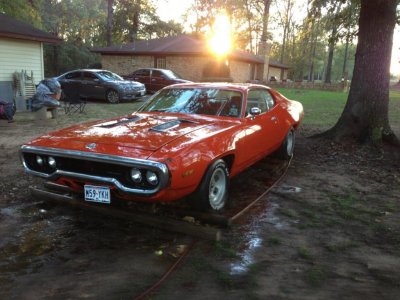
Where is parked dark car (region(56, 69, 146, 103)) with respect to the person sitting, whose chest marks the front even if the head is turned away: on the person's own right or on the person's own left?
on the person's own left

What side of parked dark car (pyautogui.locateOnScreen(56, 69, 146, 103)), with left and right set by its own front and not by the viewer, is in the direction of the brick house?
left

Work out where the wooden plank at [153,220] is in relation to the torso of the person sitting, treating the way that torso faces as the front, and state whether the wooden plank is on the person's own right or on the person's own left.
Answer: on the person's own right

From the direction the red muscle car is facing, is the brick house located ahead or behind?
behind

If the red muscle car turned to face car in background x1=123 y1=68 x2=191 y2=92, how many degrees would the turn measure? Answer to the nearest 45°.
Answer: approximately 135° to its right

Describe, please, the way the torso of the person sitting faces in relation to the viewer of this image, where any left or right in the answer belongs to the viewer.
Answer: facing to the right of the viewer

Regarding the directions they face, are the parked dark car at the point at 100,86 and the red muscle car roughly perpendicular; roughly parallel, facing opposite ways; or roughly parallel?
roughly perpendicular

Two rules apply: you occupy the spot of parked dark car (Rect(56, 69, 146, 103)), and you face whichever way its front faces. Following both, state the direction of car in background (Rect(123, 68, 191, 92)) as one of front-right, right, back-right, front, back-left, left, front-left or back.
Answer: left

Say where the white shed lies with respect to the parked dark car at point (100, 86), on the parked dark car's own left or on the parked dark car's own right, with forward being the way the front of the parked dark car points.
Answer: on the parked dark car's own right

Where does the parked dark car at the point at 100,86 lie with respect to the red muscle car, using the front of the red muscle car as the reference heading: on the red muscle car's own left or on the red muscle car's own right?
on the red muscle car's own right

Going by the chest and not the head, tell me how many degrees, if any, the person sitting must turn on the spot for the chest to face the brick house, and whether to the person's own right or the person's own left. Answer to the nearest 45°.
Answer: approximately 45° to the person's own left

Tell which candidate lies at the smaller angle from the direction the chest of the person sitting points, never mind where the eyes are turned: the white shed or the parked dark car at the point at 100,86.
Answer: the parked dark car
